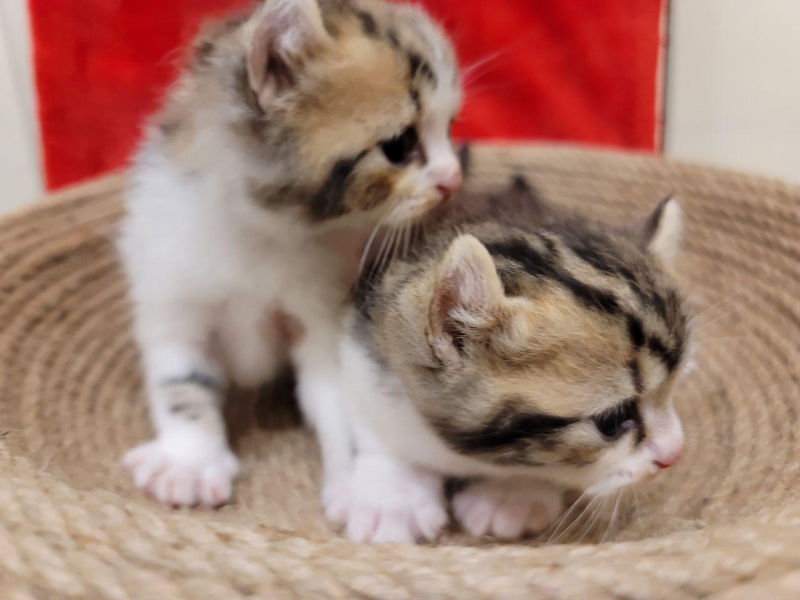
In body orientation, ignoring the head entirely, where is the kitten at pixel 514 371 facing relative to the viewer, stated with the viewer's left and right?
facing the viewer and to the right of the viewer

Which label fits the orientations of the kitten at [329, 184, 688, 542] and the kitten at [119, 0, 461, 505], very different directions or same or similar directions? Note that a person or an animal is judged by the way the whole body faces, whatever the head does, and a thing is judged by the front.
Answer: same or similar directions

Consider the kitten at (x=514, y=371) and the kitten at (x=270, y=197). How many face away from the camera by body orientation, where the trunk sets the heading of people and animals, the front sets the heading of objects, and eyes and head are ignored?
0

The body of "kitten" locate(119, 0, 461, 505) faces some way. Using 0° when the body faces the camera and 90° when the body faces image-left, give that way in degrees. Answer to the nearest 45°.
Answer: approximately 315°
